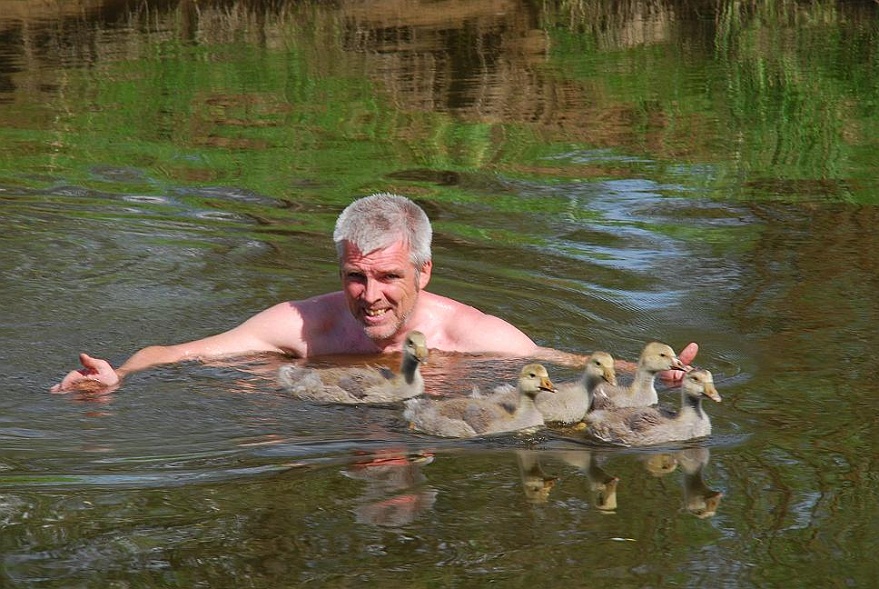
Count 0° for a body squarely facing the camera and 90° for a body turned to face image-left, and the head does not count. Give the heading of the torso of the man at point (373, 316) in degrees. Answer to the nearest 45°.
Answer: approximately 0°
